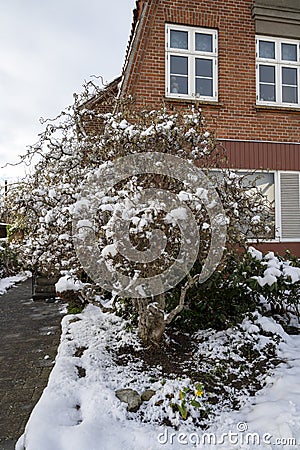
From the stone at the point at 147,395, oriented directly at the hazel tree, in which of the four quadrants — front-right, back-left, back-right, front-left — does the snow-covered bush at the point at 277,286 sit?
front-right

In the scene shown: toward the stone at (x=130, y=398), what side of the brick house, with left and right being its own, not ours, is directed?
front

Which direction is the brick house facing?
toward the camera

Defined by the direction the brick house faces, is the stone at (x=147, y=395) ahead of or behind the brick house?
ahead

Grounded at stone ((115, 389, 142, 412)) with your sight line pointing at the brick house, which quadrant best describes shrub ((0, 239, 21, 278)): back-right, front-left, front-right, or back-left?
front-left

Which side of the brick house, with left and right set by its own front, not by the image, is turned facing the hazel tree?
front

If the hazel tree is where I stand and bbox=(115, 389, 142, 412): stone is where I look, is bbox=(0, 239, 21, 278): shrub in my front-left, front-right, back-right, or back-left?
back-right

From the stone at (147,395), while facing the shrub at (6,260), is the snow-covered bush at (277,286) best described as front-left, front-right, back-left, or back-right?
front-right
